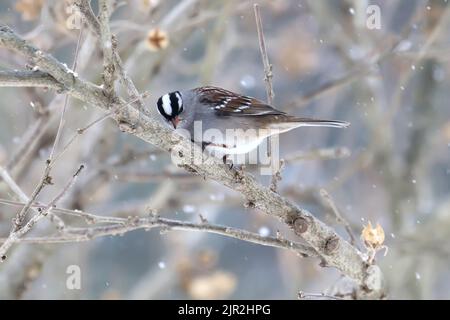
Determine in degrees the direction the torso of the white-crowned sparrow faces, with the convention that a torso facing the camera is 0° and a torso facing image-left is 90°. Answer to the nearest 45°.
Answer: approximately 90°
